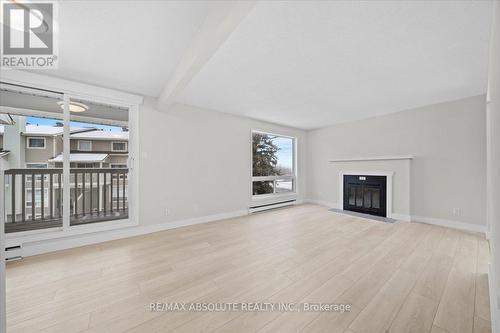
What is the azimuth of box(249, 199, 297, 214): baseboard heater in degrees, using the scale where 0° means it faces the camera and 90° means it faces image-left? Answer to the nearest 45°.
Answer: approximately 315°

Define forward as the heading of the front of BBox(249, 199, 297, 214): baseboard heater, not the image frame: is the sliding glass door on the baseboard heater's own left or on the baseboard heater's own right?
on the baseboard heater's own right
